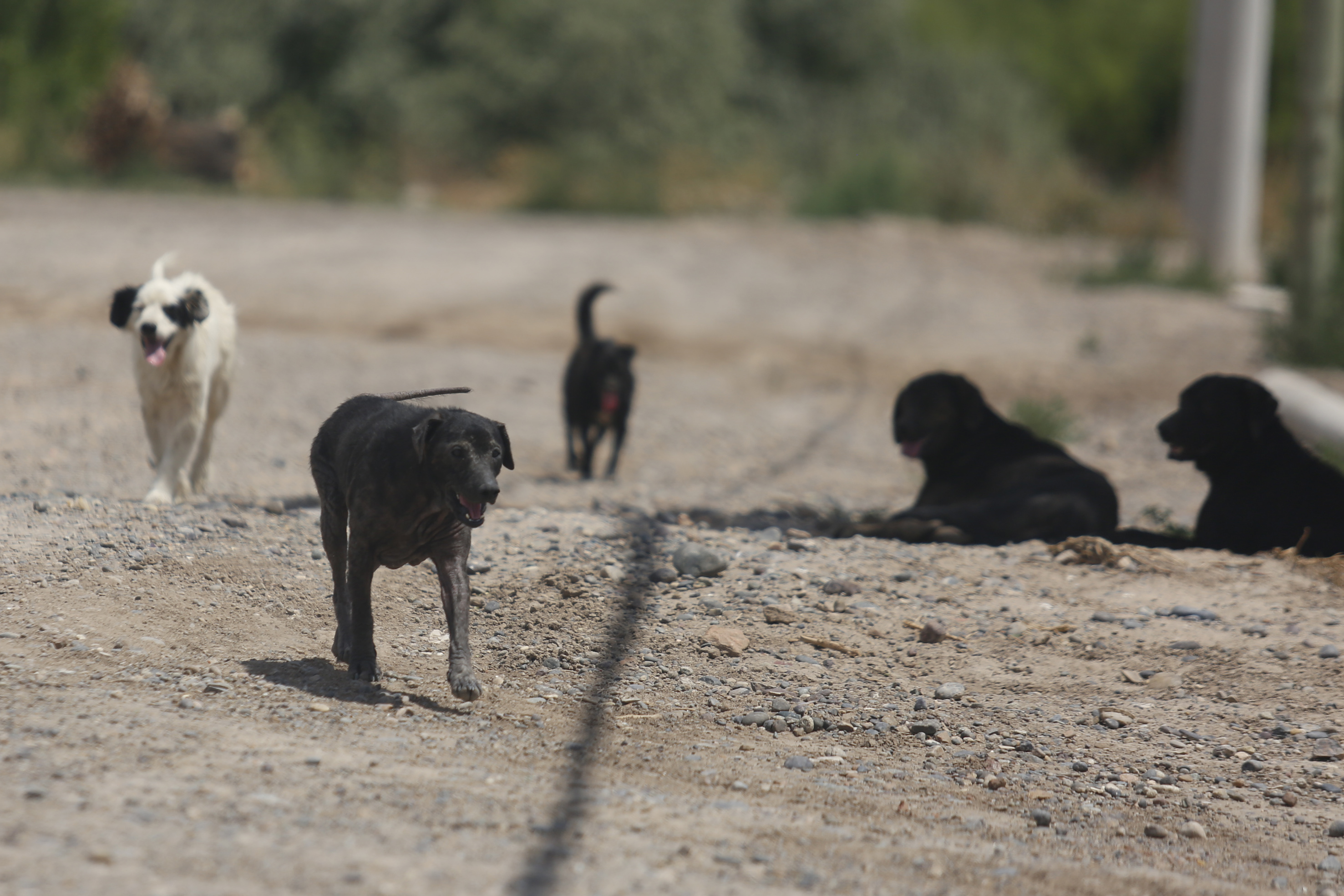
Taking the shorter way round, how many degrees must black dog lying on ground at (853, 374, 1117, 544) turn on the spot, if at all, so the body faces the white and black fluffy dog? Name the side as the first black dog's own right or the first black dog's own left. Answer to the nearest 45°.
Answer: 0° — it already faces it

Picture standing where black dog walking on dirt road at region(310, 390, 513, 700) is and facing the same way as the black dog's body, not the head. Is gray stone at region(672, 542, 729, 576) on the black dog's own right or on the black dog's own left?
on the black dog's own left

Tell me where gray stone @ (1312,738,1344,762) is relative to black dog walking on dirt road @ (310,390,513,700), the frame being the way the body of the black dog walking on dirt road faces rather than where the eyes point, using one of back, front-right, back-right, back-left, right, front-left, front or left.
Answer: front-left

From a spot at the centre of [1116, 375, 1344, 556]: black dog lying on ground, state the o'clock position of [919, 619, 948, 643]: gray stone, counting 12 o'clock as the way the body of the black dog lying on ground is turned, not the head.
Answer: The gray stone is roughly at 10 o'clock from the black dog lying on ground.

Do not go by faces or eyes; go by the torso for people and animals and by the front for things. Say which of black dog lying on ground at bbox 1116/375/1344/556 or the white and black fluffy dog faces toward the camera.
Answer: the white and black fluffy dog

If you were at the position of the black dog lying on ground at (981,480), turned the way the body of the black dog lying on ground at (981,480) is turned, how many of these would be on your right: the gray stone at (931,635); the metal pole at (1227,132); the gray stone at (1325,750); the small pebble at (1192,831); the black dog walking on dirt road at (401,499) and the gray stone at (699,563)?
1

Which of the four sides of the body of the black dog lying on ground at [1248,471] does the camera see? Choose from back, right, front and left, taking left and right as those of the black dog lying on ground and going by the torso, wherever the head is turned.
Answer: left

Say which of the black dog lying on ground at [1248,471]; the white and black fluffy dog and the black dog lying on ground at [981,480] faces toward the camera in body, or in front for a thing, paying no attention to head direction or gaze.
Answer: the white and black fluffy dog

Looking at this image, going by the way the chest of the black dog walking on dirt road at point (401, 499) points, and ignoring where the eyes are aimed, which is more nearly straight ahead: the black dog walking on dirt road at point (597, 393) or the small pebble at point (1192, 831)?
the small pebble

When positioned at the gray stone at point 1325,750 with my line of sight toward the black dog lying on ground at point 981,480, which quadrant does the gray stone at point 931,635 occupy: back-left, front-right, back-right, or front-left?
front-left

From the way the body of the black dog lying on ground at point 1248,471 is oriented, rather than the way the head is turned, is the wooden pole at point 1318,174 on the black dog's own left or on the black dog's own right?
on the black dog's own right

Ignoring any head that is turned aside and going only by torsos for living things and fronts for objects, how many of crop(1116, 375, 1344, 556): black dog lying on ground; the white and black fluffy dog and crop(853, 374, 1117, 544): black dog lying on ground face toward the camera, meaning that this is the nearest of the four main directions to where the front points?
1

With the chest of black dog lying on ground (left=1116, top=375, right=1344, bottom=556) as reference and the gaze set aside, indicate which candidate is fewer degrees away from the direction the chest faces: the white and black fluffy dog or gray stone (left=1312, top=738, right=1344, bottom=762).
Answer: the white and black fluffy dog

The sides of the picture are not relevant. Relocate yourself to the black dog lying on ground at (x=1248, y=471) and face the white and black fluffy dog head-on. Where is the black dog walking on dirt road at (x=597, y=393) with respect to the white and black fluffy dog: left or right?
right

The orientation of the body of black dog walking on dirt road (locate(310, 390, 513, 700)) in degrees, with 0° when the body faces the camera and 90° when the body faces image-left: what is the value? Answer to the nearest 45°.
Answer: approximately 315°

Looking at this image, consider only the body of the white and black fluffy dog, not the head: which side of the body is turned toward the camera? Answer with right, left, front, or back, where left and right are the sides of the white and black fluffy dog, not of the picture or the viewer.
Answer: front

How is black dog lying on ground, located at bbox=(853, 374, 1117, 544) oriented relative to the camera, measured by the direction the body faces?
to the viewer's left
